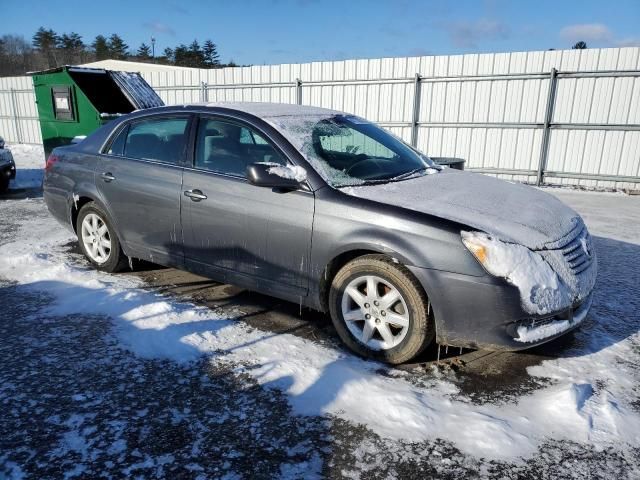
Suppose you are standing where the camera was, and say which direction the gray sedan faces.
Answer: facing the viewer and to the right of the viewer

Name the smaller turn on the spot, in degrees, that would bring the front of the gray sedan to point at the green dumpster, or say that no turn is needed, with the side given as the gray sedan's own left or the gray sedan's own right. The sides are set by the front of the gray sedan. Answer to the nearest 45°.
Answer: approximately 180°

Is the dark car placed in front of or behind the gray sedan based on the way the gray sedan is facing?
behind
